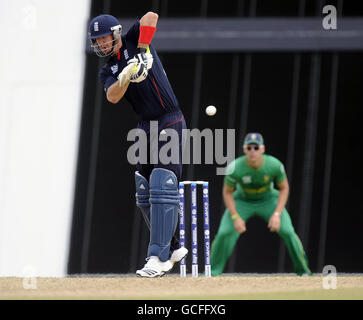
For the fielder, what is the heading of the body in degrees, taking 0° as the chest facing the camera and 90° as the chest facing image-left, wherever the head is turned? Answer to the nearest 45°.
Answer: approximately 0°

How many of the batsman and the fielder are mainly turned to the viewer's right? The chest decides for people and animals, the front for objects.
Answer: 0

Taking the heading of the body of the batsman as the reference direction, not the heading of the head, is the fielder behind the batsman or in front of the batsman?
behind

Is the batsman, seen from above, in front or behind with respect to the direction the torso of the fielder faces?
in front

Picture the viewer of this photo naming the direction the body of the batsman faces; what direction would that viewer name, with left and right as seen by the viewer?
facing the viewer and to the left of the viewer
